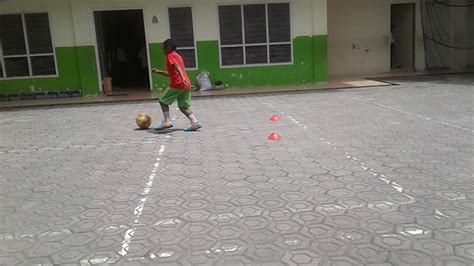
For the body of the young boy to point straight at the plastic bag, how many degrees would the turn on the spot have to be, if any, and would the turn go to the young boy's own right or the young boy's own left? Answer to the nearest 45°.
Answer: approximately 90° to the young boy's own right

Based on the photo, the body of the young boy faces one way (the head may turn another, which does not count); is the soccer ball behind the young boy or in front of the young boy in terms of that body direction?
in front

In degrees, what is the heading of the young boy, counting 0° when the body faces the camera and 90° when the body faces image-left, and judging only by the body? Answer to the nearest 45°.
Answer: approximately 90°

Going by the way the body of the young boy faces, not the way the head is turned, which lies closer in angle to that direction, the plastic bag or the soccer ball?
the soccer ball
